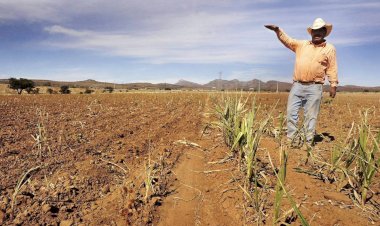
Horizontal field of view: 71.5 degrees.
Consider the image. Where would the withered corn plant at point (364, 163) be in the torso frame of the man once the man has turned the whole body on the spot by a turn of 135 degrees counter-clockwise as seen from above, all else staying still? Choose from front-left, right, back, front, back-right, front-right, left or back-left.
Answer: back-right

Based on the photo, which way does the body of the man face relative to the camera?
toward the camera

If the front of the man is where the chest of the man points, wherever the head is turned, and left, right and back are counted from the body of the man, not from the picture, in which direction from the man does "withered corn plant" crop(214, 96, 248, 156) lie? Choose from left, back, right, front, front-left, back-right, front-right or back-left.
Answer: front-right

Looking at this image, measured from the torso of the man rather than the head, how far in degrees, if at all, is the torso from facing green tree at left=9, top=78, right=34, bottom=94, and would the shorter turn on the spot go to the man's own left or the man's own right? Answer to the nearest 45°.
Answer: approximately 135° to the man's own right

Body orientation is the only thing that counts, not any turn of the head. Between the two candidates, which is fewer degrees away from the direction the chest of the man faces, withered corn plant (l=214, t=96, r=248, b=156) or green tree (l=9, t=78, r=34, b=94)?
the withered corn plant
